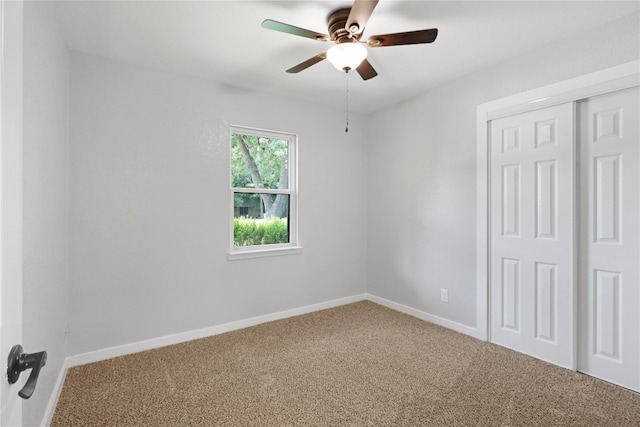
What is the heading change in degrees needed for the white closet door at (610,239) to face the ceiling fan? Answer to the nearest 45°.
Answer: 0° — it already faces it

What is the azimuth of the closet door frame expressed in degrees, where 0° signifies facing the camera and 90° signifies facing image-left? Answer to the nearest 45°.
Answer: approximately 45°

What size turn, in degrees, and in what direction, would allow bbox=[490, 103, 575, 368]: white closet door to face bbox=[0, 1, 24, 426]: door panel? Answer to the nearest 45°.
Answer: approximately 45° to its left

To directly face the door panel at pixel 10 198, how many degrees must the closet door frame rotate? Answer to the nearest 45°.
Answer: approximately 45° to its left

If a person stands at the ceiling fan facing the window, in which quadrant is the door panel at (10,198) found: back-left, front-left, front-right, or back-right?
back-left

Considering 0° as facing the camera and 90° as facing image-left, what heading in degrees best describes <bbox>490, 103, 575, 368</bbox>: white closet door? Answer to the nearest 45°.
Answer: approximately 45°

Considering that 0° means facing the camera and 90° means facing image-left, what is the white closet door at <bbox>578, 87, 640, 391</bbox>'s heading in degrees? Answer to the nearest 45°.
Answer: approximately 45°

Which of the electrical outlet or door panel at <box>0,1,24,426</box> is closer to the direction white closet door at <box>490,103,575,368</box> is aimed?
the door panel
